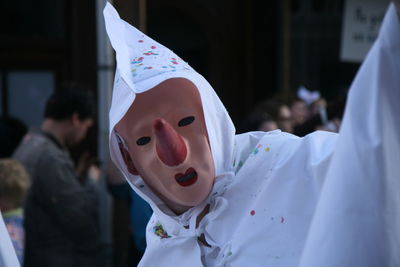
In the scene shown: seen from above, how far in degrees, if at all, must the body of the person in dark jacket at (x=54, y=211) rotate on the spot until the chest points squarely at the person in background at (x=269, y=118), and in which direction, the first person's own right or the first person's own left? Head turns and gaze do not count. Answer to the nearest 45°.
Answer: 0° — they already face them

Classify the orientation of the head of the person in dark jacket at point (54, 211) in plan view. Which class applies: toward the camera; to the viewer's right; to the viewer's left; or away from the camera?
to the viewer's right

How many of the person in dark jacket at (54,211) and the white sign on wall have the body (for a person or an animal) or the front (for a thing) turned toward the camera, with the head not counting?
1

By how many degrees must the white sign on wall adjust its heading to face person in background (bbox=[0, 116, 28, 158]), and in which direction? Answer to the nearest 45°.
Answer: approximately 45° to its right

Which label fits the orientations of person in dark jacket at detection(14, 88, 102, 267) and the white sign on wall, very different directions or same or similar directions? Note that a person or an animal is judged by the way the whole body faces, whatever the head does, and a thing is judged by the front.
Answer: very different directions

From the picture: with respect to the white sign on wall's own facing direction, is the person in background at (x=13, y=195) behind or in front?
in front

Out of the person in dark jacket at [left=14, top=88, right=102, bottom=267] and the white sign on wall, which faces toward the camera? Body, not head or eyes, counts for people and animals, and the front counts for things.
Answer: the white sign on wall

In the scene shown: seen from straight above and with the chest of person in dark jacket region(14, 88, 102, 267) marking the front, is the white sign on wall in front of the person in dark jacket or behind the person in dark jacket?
in front

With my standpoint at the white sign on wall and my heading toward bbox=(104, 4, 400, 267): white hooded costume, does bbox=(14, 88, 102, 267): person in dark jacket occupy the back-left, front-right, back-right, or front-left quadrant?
front-right

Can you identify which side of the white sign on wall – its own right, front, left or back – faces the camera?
front

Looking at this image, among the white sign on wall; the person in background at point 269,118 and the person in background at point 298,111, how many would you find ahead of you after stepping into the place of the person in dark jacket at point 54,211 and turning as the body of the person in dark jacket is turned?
3

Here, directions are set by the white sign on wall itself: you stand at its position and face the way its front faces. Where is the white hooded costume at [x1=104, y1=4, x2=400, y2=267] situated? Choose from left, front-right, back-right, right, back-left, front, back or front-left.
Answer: front
